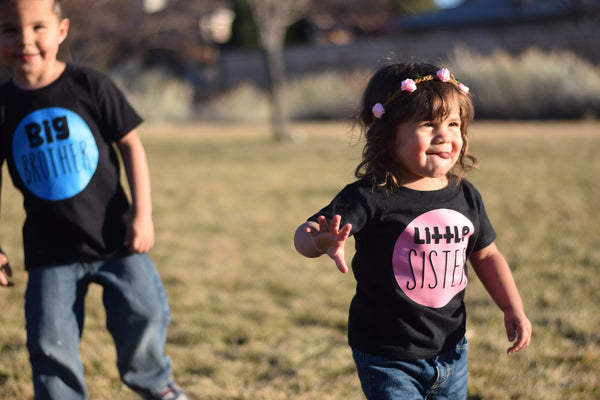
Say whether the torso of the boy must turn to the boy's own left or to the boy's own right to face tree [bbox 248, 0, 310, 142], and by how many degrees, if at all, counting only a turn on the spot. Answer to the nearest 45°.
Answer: approximately 180°

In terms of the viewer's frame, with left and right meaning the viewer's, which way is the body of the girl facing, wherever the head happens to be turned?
facing the viewer and to the right of the viewer

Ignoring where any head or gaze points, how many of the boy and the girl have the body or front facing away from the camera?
0

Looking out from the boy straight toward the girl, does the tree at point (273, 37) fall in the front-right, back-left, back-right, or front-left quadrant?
back-left

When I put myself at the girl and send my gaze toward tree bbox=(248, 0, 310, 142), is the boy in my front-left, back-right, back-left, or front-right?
front-left

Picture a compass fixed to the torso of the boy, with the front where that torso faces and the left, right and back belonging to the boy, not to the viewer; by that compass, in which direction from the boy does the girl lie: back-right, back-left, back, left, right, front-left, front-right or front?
front-left

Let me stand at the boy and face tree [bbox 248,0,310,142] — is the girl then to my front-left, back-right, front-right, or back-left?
back-right

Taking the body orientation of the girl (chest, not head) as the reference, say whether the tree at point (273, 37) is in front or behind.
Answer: behind

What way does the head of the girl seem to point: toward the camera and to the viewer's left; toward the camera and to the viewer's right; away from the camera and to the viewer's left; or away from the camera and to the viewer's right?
toward the camera and to the viewer's right

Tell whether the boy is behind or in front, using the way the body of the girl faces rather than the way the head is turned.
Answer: behind

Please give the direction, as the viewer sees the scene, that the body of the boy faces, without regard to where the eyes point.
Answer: toward the camera

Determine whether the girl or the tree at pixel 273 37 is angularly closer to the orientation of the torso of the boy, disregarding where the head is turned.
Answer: the girl
